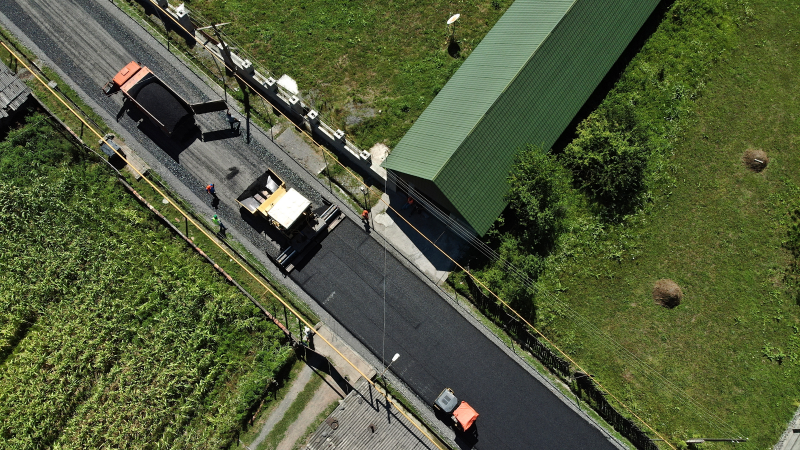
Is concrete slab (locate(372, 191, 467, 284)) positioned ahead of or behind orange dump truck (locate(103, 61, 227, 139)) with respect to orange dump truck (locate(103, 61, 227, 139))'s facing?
behind

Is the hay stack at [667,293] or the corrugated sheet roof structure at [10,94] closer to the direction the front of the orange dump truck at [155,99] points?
the corrugated sheet roof structure

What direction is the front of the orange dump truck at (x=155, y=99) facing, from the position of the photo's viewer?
facing away from the viewer and to the left of the viewer

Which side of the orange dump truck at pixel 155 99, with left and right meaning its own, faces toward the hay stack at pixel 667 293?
back

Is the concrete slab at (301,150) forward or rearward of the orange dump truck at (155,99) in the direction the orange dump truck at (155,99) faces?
rearward

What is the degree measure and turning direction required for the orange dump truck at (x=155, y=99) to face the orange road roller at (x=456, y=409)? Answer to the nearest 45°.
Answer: approximately 180°

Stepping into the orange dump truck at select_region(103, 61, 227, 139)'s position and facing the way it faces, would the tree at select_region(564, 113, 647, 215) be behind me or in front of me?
behind

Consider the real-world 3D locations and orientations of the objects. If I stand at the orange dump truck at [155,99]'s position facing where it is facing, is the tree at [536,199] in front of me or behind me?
behind

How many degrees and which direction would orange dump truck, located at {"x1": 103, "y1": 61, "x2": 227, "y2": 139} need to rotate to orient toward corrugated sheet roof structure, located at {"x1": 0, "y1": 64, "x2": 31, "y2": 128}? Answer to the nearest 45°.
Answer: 0° — it already faces it

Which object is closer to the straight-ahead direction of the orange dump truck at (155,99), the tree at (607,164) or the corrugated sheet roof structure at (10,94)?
the corrugated sheet roof structure

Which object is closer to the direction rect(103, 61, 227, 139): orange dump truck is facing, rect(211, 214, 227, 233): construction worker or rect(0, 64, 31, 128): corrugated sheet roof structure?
the corrugated sheet roof structure

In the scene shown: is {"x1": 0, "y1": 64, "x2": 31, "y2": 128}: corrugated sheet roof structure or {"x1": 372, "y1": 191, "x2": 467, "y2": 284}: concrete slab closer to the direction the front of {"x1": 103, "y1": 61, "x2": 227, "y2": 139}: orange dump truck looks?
the corrugated sheet roof structure
